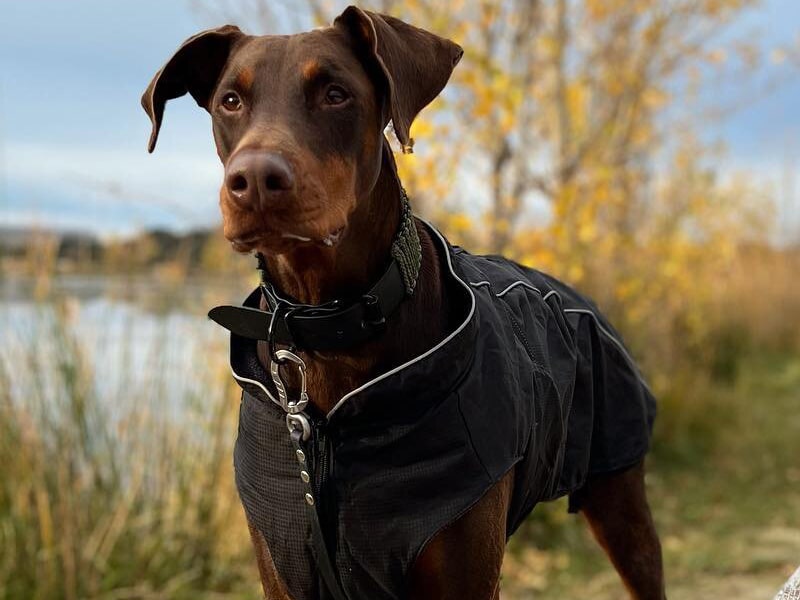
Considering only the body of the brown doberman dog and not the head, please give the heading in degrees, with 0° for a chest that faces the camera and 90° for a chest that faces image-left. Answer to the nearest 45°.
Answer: approximately 45°

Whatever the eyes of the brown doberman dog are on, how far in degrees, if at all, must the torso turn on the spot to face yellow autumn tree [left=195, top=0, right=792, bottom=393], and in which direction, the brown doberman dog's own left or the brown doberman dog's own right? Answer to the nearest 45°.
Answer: approximately 135° to the brown doberman dog's own right
